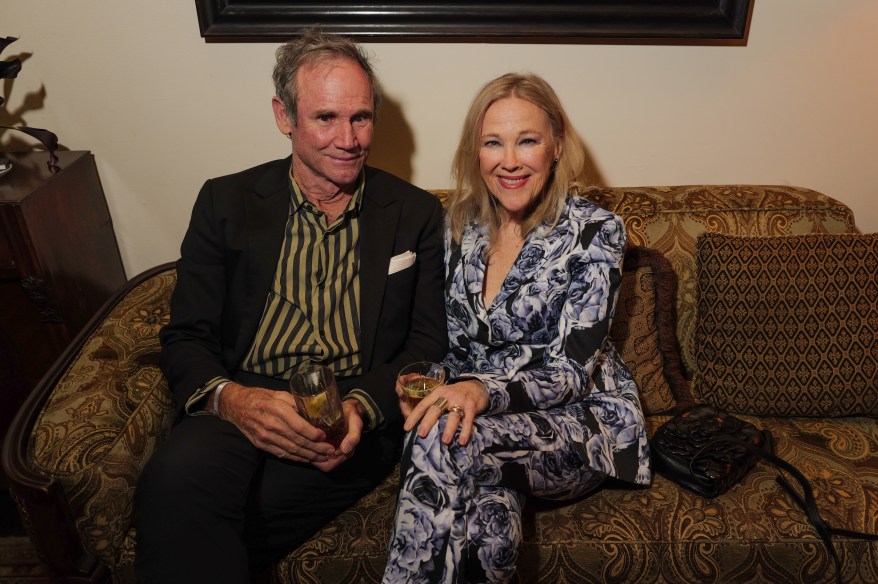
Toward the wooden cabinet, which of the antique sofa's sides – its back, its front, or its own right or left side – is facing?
right

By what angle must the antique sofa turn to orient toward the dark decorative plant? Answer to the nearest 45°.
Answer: approximately 90° to its right

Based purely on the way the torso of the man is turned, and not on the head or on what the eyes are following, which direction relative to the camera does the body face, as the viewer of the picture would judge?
toward the camera

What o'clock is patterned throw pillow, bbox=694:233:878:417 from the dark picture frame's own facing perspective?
The patterned throw pillow is roughly at 10 o'clock from the dark picture frame.

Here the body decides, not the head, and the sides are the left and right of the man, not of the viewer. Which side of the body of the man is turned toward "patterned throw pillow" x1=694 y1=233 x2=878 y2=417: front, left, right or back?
left

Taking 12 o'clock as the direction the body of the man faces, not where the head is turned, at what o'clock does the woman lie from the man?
The woman is roughly at 10 o'clock from the man.

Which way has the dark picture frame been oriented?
toward the camera

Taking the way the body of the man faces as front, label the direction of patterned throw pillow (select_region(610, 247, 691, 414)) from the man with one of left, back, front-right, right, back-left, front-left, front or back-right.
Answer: left

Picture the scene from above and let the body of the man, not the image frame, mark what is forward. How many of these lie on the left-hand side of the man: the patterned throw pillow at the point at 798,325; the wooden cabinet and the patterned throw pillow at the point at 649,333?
2

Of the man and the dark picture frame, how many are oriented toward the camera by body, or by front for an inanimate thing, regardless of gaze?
2

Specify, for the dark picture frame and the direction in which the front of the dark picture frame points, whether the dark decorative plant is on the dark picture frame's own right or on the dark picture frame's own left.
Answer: on the dark picture frame's own right

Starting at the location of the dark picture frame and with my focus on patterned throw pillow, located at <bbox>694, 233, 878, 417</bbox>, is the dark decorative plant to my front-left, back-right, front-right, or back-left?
back-right
